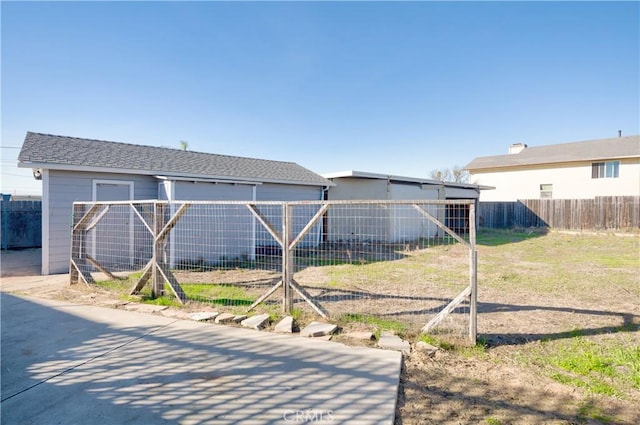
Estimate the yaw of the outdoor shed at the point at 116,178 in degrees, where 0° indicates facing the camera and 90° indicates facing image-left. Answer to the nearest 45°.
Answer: approximately 315°

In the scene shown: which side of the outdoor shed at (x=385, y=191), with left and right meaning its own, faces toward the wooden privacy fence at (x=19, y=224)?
right

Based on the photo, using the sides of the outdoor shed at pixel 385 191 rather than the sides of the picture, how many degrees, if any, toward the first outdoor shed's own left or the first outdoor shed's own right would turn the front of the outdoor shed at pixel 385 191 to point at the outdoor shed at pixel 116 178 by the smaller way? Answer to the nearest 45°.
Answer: approximately 90° to the first outdoor shed's own right

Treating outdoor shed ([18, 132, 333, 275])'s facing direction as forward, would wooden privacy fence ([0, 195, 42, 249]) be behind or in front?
behind

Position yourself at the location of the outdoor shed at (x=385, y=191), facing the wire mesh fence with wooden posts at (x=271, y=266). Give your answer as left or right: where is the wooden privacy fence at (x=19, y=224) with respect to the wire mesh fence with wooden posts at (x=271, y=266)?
right

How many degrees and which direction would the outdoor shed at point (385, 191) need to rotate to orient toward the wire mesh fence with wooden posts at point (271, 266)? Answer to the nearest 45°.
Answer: approximately 45° to its right

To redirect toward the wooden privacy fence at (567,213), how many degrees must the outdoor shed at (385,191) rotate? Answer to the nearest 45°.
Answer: approximately 90° to its left

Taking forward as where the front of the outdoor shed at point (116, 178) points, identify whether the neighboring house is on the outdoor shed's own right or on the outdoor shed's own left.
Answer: on the outdoor shed's own left

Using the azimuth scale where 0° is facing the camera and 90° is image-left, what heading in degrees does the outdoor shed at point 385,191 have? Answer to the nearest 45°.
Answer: approximately 315°
